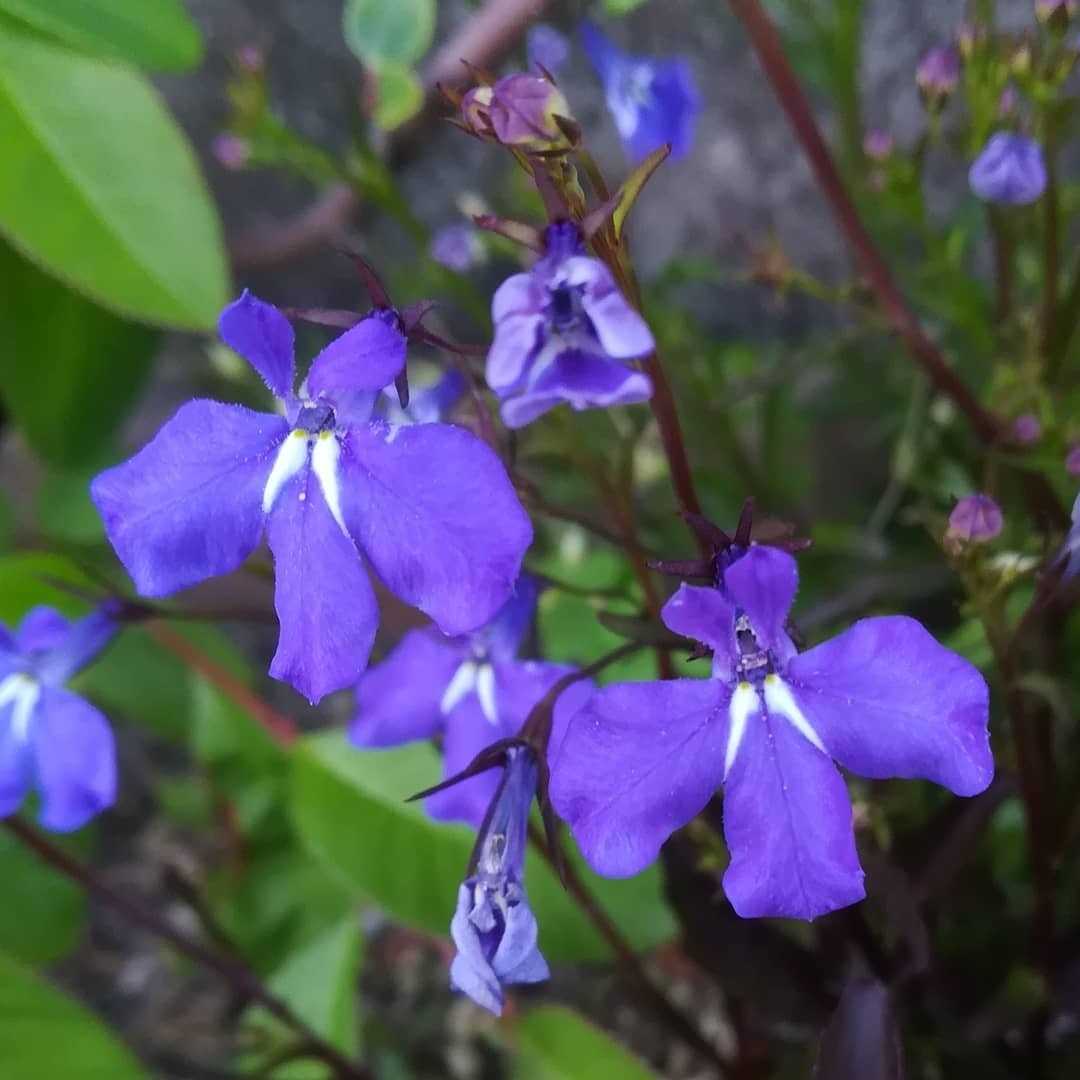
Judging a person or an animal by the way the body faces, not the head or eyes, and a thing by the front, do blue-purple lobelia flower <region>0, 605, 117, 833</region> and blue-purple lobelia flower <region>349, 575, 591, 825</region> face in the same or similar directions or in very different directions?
same or similar directions

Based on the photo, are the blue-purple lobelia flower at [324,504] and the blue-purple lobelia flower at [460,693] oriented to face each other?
no

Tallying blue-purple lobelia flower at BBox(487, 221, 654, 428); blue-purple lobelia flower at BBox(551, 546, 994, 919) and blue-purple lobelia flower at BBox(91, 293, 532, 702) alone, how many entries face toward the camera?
3

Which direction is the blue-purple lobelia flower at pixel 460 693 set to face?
toward the camera

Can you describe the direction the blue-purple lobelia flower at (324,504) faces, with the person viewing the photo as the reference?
facing the viewer

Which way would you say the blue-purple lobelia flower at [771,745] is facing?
toward the camera

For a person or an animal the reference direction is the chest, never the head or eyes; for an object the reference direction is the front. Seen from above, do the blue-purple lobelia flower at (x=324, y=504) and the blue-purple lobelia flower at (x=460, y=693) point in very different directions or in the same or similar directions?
same or similar directions

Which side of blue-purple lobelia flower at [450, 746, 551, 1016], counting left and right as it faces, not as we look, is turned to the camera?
front

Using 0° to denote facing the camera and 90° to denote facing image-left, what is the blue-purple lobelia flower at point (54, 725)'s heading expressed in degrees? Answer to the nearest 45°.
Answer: approximately 0°

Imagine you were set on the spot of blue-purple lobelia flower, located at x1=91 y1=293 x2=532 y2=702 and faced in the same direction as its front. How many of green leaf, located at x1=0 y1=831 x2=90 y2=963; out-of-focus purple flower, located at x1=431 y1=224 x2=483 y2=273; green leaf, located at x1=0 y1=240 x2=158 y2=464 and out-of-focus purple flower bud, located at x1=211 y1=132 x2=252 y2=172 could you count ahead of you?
0
